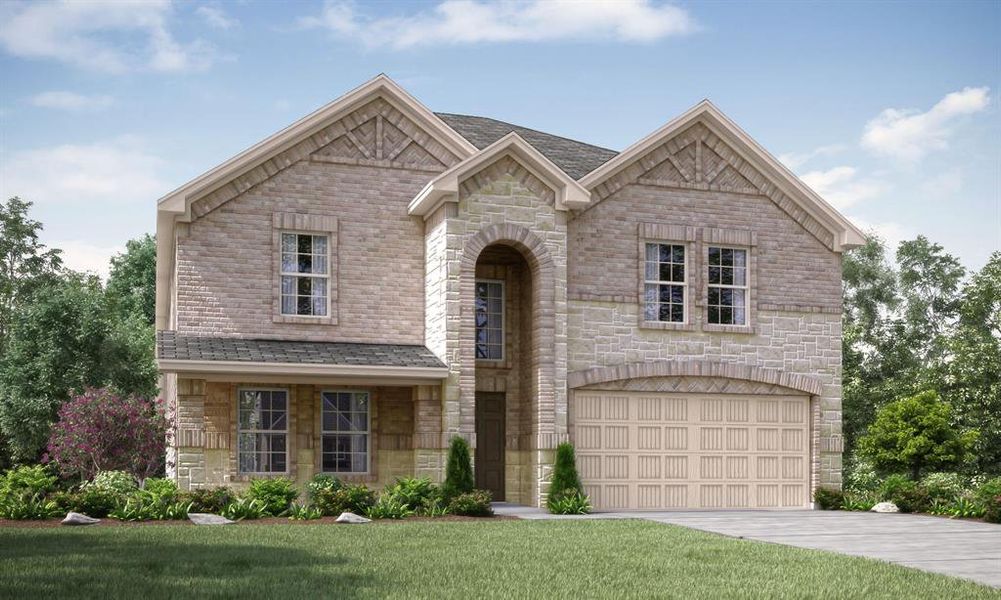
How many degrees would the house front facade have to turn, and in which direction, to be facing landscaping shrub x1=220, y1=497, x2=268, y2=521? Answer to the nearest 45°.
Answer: approximately 45° to its right

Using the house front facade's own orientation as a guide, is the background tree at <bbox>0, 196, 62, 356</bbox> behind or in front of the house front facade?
behind

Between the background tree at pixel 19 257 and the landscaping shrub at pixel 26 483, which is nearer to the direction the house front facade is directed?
the landscaping shrub

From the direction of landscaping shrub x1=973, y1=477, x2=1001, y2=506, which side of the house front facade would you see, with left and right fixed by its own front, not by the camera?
left

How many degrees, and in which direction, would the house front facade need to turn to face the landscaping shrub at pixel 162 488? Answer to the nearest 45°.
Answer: approximately 45° to its right

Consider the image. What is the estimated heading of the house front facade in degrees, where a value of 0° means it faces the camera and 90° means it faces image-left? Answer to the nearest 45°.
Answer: approximately 0°

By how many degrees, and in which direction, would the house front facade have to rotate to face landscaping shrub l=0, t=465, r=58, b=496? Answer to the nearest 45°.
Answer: approximately 45° to its right
